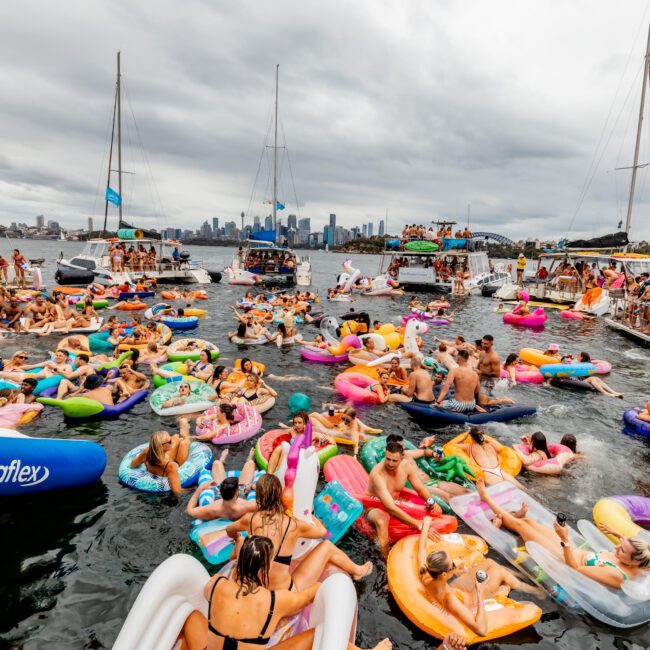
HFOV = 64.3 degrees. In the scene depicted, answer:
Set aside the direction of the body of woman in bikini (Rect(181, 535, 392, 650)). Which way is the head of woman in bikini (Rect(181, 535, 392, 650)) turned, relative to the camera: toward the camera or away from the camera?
away from the camera

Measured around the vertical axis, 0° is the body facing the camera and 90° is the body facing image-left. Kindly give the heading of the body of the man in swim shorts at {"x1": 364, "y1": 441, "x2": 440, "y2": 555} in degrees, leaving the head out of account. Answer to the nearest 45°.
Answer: approximately 315°

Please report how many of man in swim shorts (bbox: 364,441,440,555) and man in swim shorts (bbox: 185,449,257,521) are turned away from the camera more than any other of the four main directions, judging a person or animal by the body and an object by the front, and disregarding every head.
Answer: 1

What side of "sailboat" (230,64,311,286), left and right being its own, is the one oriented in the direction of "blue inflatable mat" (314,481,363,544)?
back

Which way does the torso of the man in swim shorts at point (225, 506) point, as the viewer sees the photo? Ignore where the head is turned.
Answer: away from the camera

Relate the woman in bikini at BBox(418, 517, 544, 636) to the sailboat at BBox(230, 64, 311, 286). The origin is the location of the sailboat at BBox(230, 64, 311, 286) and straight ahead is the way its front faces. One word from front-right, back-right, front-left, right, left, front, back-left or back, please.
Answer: back

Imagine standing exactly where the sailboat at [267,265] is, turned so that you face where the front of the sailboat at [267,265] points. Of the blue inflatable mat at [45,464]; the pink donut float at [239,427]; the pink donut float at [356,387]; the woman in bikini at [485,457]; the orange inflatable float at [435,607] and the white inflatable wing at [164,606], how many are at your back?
6

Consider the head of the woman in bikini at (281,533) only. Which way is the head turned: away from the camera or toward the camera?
away from the camera

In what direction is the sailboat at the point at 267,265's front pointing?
away from the camera
